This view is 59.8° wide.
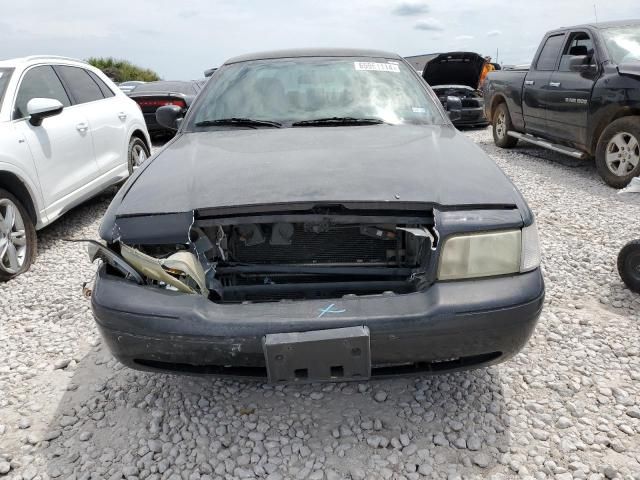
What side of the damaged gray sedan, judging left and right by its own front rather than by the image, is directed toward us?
front

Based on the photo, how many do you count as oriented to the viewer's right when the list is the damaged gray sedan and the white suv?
0

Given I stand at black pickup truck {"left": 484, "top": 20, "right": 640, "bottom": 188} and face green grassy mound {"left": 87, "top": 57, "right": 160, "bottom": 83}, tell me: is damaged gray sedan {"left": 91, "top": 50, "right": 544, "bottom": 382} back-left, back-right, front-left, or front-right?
back-left

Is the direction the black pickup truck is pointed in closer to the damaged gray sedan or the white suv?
the damaged gray sedan

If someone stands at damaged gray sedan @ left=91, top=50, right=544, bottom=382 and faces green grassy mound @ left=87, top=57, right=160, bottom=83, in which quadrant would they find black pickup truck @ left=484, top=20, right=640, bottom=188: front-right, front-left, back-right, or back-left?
front-right

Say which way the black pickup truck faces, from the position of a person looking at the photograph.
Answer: facing the viewer and to the right of the viewer

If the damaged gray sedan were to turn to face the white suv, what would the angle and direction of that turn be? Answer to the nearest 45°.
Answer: approximately 135° to its right

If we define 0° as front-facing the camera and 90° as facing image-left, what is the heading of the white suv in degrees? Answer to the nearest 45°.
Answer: approximately 45°

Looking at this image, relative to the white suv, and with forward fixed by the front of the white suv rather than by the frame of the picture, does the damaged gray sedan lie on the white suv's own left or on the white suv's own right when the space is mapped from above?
on the white suv's own left

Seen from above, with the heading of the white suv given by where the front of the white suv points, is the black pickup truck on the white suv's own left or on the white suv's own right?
on the white suv's own left

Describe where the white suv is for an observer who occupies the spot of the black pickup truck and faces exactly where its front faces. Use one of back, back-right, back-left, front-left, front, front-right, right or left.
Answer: right

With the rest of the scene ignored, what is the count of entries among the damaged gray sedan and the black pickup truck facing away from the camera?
0

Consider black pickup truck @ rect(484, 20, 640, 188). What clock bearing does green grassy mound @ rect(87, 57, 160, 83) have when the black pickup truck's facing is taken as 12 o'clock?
The green grassy mound is roughly at 6 o'clock from the black pickup truck.

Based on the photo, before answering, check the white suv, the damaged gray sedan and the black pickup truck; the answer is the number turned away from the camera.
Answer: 0
